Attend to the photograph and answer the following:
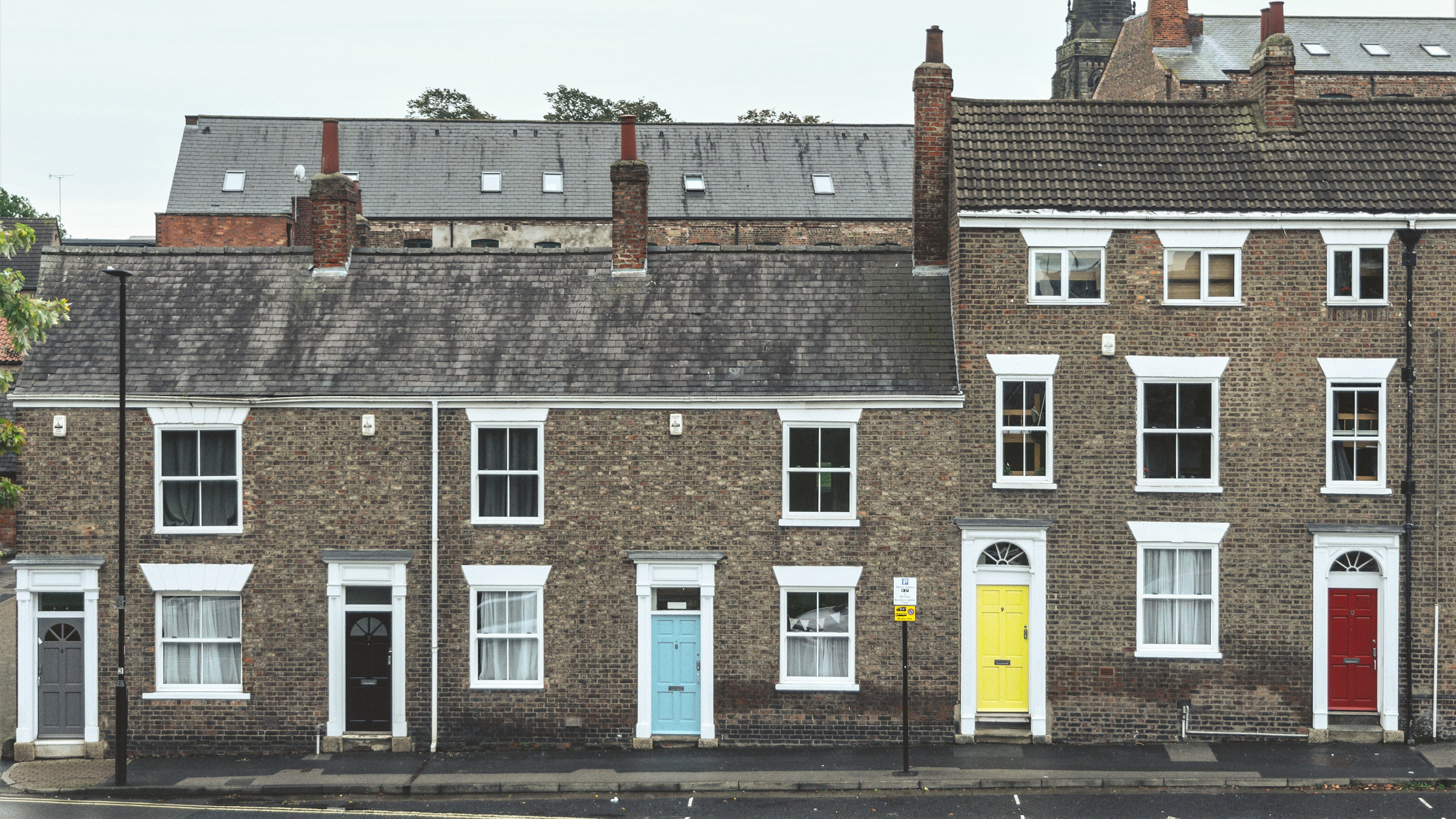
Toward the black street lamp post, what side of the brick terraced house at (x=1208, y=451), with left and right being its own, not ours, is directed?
right

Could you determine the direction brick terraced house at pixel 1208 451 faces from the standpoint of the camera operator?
facing the viewer

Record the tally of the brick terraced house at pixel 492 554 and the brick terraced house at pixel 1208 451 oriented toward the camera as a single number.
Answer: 2

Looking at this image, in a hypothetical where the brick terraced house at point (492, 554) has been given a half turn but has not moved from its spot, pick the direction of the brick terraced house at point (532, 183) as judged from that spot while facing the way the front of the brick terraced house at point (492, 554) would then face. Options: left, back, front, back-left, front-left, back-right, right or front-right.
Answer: front

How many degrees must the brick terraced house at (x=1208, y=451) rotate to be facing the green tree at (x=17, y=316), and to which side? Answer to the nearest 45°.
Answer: approximately 45° to its right

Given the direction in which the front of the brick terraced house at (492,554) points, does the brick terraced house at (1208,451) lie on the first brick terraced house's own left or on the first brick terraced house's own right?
on the first brick terraced house's own left

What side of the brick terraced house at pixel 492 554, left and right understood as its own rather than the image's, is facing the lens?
front
